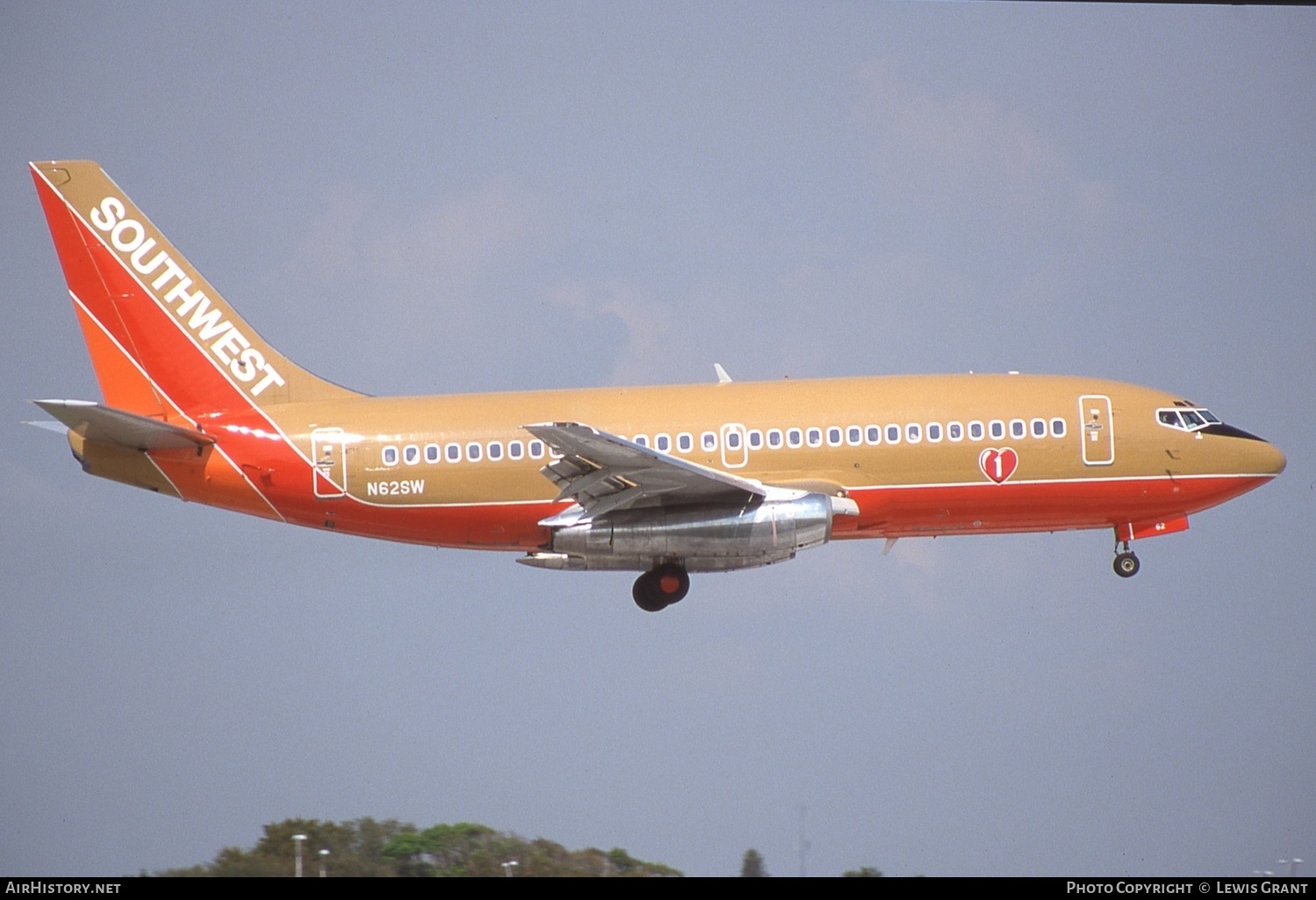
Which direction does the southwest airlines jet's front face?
to the viewer's right
